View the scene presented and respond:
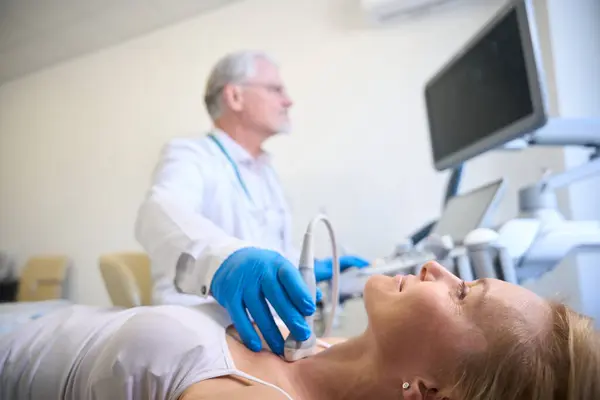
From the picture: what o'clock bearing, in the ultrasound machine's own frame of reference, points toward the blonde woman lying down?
The blonde woman lying down is roughly at 11 o'clock from the ultrasound machine.

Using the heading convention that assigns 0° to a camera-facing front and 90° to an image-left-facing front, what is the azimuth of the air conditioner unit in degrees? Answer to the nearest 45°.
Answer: approximately 45°

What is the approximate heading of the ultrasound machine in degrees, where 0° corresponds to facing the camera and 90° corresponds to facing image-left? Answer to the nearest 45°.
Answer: approximately 45°

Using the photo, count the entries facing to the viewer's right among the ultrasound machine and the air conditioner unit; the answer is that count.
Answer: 0

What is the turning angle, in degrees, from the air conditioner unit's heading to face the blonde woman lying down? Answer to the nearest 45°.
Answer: approximately 45° to its left

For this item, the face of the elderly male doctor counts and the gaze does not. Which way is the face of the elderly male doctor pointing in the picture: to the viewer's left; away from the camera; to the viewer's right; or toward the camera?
to the viewer's right

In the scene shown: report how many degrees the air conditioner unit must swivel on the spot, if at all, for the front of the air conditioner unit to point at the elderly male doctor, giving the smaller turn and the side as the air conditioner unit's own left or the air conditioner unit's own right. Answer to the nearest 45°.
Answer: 0° — it already faces them

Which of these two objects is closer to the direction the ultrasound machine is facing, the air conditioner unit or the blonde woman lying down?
the blonde woman lying down
